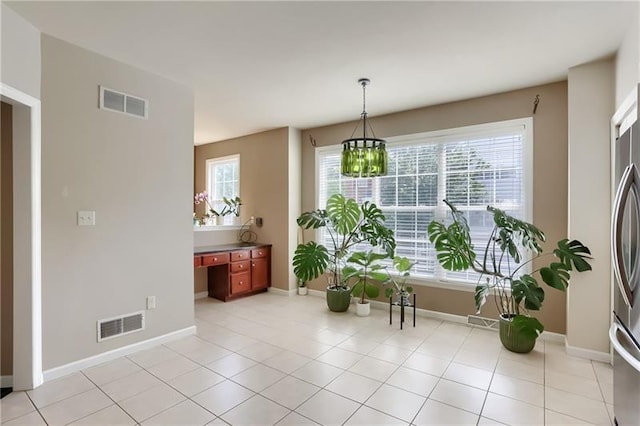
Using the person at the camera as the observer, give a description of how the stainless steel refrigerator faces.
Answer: facing to the left of the viewer

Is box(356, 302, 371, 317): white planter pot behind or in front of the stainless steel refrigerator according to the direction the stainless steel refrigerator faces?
in front

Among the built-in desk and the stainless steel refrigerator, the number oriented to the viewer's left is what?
1

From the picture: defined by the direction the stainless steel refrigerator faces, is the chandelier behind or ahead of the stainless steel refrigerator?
ahead

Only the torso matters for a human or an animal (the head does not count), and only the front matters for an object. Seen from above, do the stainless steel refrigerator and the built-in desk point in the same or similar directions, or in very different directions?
very different directions

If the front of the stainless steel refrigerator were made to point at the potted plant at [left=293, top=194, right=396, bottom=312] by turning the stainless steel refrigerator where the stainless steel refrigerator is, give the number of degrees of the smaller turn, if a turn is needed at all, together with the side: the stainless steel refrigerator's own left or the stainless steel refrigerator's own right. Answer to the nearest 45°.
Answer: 0° — it already faces it

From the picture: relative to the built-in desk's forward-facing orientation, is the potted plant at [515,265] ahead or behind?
ahead
